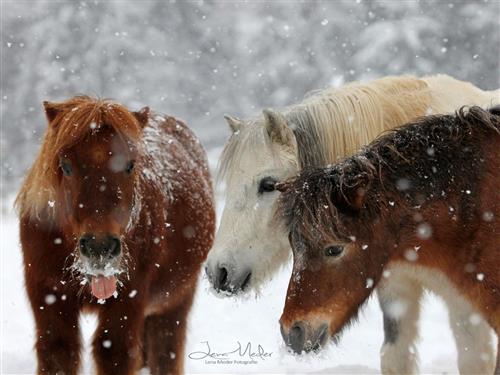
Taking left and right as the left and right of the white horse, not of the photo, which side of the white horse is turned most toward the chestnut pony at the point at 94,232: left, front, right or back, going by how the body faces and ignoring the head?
front

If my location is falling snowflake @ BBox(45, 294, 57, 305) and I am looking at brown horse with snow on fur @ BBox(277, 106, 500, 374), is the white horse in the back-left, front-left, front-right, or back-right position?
front-left

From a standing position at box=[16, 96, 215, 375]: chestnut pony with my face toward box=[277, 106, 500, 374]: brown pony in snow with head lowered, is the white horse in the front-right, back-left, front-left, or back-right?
front-left

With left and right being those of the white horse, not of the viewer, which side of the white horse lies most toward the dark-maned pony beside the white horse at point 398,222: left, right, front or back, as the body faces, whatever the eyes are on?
left

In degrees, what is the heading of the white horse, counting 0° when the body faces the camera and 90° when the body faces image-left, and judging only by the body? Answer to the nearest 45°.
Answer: approximately 45°

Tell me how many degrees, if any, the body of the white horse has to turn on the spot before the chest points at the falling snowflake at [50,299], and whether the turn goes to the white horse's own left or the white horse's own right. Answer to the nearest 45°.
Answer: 0° — it already faces it

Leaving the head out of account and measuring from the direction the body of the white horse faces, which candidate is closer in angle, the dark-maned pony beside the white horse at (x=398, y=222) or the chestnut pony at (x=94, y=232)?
the chestnut pony
